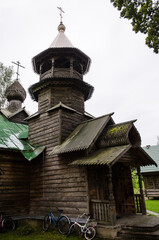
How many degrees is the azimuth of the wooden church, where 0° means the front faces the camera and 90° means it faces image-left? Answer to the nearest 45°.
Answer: approximately 315°

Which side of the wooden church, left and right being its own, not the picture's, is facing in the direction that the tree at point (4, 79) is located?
back
